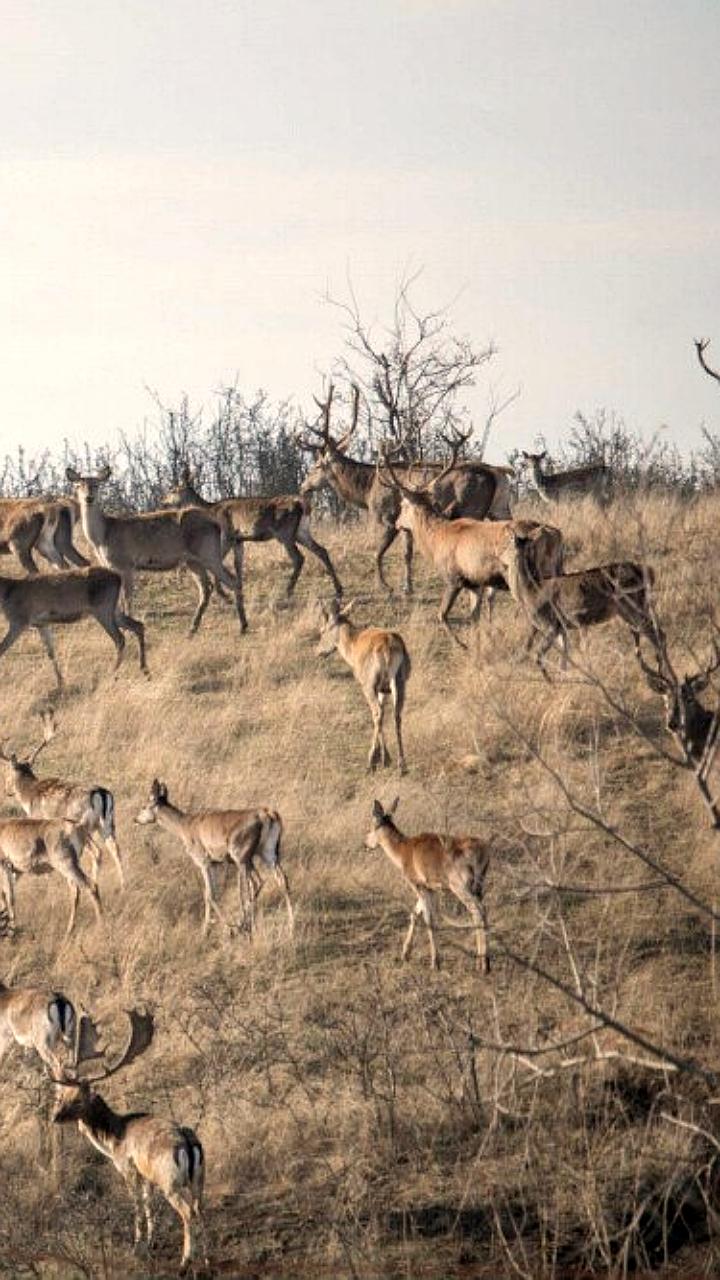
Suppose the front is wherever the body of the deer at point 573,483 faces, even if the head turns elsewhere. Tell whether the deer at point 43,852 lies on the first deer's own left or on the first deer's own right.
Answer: on the first deer's own left

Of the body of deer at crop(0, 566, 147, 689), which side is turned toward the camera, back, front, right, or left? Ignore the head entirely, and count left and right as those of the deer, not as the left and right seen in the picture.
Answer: left

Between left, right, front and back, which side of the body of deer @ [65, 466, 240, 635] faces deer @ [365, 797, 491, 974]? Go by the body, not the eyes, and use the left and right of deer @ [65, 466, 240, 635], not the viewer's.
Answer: left

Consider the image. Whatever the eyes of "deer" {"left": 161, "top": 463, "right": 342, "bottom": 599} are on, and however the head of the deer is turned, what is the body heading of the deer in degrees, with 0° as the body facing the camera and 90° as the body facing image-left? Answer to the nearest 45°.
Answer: approximately 90°

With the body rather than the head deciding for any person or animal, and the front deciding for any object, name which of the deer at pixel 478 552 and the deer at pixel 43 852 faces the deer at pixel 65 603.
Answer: the deer at pixel 478 552

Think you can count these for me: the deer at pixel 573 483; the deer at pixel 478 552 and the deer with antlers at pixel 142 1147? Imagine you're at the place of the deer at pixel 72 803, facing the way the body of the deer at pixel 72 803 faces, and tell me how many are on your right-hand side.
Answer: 2

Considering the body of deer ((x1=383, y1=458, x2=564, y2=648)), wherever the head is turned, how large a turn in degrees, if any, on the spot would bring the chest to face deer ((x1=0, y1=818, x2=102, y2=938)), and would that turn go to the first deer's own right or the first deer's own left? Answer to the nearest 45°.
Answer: approximately 45° to the first deer's own left

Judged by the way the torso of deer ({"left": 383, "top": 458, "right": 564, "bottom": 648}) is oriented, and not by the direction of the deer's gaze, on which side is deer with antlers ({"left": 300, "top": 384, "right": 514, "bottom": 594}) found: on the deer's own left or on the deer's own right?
on the deer's own right

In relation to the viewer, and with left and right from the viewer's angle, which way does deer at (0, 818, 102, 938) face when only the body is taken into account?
facing to the left of the viewer

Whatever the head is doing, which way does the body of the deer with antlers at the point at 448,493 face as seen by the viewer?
to the viewer's left

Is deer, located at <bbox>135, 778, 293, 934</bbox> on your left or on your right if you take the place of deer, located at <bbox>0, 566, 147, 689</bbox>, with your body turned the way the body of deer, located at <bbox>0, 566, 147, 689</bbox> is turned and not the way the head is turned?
on your left

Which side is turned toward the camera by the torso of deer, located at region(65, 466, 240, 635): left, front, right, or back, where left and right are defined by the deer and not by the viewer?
left

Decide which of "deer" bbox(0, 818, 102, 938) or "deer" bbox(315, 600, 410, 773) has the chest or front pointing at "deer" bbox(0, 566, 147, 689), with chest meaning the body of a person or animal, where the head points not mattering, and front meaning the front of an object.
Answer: "deer" bbox(315, 600, 410, 773)

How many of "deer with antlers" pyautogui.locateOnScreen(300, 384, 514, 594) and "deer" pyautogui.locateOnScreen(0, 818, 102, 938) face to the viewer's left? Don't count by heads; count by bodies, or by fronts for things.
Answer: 2
